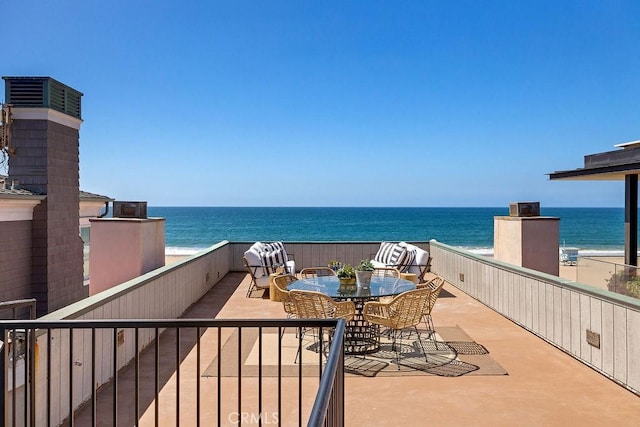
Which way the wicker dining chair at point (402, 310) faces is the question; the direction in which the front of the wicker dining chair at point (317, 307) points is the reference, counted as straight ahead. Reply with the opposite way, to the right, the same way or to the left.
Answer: to the left

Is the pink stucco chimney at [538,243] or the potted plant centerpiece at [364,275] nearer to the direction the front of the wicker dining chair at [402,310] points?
the potted plant centerpiece

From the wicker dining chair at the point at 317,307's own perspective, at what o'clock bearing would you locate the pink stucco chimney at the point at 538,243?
The pink stucco chimney is roughly at 12 o'clock from the wicker dining chair.

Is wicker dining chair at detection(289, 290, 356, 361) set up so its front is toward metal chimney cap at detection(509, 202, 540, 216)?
yes

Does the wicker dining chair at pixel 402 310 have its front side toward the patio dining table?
yes

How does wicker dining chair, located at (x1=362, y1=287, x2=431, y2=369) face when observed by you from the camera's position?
facing away from the viewer and to the left of the viewer

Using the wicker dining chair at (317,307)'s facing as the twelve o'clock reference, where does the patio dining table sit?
The patio dining table is roughly at 12 o'clock from the wicker dining chair.

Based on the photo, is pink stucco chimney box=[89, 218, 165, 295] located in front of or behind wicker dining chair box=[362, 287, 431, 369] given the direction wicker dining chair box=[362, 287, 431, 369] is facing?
in front

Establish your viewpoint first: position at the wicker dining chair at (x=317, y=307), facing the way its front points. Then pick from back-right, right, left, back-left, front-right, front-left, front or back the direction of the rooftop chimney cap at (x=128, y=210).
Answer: left

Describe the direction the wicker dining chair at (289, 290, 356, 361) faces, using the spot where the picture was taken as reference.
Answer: facing away from the viewer and to the right of the viewer
